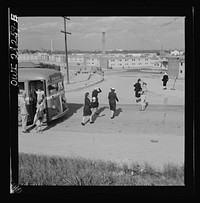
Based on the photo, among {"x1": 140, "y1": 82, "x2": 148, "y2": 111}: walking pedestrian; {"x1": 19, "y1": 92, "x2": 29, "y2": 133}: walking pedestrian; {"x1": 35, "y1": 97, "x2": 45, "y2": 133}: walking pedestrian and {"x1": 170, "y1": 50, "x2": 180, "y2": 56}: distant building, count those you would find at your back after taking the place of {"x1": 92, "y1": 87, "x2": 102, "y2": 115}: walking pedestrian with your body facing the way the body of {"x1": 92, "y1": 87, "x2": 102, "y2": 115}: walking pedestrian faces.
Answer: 2

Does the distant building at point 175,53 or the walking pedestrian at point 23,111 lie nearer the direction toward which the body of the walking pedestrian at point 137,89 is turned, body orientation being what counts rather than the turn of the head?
the distant building

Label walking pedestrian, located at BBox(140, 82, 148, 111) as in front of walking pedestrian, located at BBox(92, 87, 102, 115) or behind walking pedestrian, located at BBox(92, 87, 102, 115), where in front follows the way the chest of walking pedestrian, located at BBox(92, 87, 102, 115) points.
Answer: in front

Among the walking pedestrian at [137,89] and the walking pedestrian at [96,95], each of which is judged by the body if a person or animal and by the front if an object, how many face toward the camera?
0
